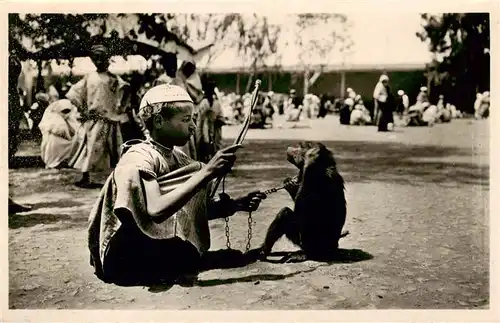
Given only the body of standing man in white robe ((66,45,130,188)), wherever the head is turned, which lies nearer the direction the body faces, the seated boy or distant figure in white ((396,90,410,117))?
the seated boy

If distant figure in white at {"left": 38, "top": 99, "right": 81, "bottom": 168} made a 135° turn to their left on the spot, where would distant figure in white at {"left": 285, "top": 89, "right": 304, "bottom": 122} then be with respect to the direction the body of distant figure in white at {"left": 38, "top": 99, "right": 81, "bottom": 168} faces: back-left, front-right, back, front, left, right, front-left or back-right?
right

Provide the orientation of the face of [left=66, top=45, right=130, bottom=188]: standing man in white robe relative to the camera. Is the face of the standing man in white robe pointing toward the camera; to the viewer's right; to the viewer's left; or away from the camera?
toward the camera

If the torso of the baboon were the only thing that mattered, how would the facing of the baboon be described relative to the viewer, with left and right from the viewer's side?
facing to the left of the viewer

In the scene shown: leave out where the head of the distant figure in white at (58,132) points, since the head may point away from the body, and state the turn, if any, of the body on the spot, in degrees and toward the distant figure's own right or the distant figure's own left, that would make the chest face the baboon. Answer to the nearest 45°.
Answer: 0° — they already face it

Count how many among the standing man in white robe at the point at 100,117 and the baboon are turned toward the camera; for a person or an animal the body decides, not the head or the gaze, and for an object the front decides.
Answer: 1

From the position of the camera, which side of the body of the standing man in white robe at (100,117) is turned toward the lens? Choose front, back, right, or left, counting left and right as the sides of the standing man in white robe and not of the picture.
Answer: front

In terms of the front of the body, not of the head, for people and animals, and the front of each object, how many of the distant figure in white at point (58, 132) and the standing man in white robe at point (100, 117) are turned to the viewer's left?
0

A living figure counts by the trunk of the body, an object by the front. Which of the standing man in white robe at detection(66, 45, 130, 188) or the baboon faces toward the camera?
the standing man in white robe

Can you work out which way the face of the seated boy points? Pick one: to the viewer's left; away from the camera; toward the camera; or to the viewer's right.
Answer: to the viewer's right
